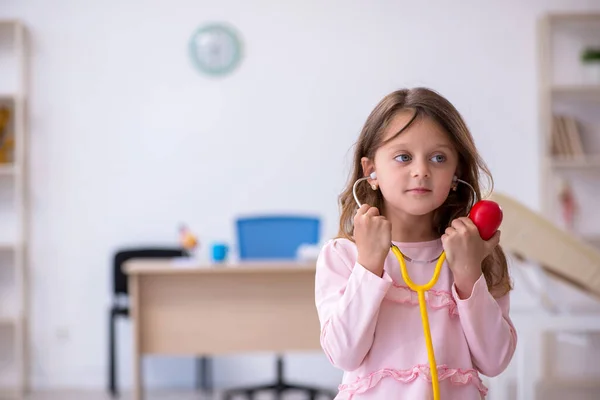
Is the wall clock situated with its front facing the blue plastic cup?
yes

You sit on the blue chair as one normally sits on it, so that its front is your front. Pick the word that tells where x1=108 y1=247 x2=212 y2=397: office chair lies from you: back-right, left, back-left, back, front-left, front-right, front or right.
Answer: back-right

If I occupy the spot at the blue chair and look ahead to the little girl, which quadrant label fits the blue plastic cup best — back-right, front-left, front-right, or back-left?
front-right

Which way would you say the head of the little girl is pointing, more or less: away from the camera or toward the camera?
toward the camera

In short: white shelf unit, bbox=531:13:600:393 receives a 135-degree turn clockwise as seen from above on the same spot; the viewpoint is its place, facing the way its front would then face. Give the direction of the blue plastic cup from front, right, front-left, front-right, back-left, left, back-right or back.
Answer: left

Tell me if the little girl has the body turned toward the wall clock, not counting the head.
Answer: no

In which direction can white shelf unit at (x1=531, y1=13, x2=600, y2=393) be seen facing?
toward the camera

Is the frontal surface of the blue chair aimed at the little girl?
yes

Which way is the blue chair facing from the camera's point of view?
toward the camera

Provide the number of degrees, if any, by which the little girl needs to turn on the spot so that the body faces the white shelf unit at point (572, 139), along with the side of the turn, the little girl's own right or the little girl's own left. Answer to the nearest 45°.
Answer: approximately 180°

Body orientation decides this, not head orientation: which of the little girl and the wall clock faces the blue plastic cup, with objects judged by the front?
the wall clock

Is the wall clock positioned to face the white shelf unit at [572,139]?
no

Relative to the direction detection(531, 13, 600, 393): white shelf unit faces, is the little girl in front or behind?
in front

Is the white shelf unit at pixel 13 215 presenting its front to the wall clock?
no

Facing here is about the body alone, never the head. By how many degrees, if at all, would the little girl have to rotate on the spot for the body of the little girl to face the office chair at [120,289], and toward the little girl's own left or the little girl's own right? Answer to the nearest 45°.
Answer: approximately 135° to the little girl's own right

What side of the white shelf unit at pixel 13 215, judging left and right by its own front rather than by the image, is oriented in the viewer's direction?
front
